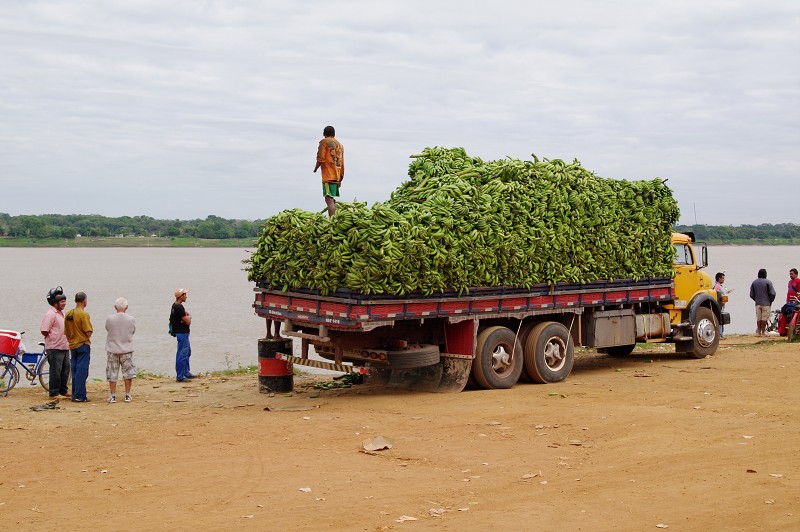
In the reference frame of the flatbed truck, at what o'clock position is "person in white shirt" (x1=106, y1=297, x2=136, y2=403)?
The person in white shirt is roughly at 7 o'clock from the flatbed truck.

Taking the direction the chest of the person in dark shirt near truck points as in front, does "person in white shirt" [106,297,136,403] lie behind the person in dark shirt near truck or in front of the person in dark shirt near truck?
behind

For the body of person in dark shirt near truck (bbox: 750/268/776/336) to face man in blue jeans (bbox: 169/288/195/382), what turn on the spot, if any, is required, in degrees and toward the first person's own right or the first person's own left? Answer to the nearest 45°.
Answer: approximately 135° to the first person's own left

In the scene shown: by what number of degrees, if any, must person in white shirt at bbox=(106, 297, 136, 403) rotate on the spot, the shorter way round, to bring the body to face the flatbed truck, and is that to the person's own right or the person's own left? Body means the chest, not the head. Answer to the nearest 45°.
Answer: approximately 90° to the person's own right

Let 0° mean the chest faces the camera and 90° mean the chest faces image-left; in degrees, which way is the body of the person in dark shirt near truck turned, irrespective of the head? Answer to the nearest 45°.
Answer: approximately 180°

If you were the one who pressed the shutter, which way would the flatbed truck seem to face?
facing away from the viewer and to the right of the viewer

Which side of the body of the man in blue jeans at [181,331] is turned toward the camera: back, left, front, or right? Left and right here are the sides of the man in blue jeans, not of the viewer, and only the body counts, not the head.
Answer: right

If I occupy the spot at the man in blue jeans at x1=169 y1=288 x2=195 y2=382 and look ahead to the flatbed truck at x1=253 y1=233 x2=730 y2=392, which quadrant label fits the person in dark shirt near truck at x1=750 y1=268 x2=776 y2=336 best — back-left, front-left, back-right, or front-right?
front-left

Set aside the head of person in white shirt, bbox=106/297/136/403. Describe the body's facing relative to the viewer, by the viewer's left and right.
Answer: facing away from the viewer

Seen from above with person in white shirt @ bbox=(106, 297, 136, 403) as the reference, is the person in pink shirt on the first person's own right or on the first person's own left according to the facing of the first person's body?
on the first person's own left

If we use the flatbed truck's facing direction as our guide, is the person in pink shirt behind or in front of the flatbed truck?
behind
